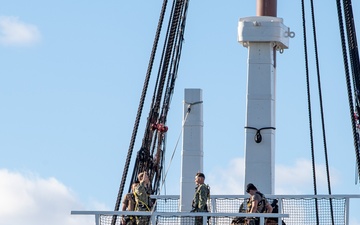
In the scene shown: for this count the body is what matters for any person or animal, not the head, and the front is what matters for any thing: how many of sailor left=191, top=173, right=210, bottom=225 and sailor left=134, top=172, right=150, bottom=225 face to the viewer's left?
1

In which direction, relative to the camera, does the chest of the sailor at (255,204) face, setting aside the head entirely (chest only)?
to the viewer's left

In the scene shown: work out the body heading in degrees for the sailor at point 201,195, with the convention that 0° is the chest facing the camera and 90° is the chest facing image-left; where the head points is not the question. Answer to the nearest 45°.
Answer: approximately 90°
